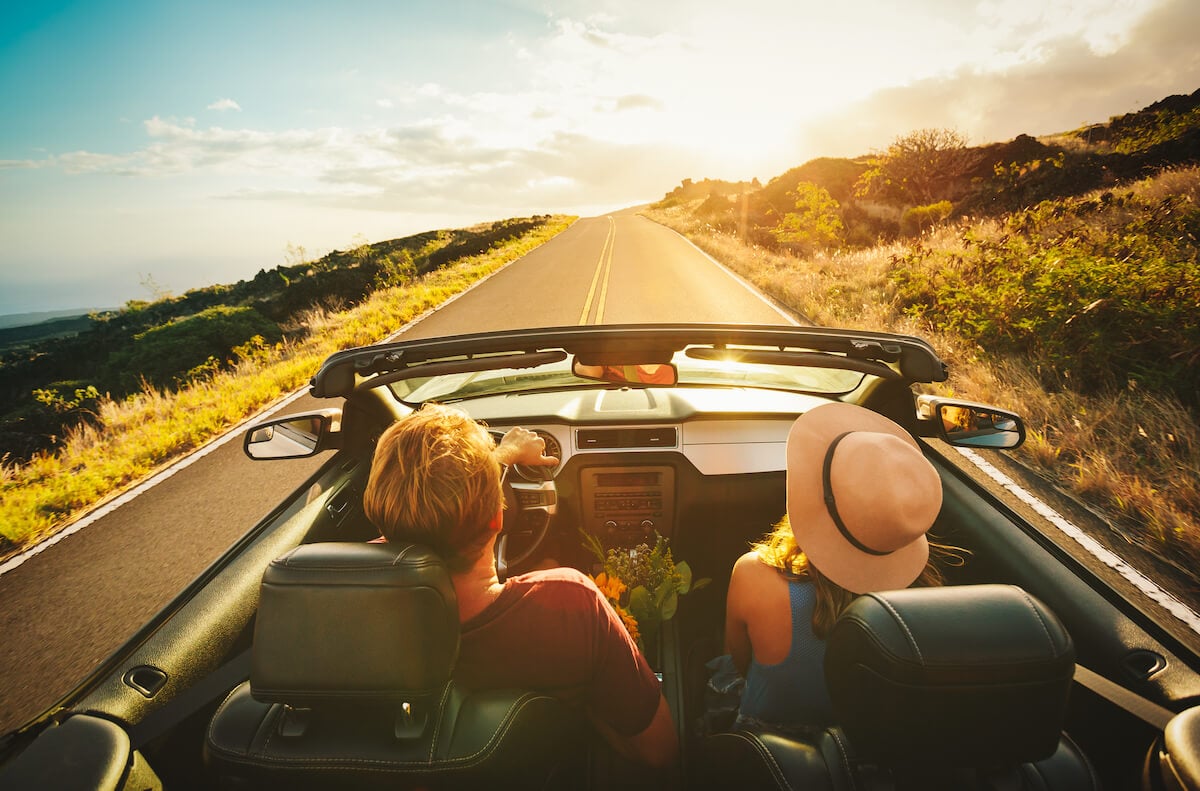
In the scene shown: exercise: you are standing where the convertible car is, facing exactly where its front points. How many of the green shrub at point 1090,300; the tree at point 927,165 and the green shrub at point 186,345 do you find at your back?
0

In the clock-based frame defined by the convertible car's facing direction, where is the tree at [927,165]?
The tree is roughly at 1 o'clock from the convertible car.

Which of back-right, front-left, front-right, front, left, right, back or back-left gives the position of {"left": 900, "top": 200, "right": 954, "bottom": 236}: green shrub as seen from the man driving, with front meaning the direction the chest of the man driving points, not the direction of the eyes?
front-right

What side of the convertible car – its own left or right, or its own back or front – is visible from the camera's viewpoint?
back

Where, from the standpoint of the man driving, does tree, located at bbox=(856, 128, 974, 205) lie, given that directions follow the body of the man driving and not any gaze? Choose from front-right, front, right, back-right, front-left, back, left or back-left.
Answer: front-right

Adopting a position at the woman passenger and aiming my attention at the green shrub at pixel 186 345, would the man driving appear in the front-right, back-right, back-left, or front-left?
front-left

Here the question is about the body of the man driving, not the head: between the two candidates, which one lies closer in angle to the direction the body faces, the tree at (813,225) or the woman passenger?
the tree

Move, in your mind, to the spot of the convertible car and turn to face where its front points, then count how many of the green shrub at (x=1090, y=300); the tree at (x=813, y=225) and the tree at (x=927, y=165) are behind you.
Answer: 0

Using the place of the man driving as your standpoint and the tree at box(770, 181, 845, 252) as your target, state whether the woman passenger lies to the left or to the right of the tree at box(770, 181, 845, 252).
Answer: right

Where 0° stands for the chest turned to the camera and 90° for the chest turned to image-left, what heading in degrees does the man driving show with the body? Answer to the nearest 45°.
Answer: approximately 180°

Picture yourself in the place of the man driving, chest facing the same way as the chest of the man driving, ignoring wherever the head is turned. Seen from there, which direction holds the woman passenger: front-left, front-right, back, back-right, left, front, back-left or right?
right

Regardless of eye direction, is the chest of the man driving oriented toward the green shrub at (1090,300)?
no

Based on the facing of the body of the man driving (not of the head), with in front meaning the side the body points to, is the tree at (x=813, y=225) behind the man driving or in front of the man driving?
in front

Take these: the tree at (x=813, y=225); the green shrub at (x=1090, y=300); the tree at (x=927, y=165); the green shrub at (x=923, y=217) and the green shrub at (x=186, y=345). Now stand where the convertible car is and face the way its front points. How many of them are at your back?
0

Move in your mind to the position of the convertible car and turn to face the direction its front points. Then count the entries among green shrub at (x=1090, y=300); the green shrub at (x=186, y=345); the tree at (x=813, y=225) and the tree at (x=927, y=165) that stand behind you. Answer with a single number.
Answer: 0

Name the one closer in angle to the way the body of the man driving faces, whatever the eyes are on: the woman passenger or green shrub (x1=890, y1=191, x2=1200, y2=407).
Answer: the green shrub

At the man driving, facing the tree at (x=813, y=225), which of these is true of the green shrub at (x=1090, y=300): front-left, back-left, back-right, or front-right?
front-right
